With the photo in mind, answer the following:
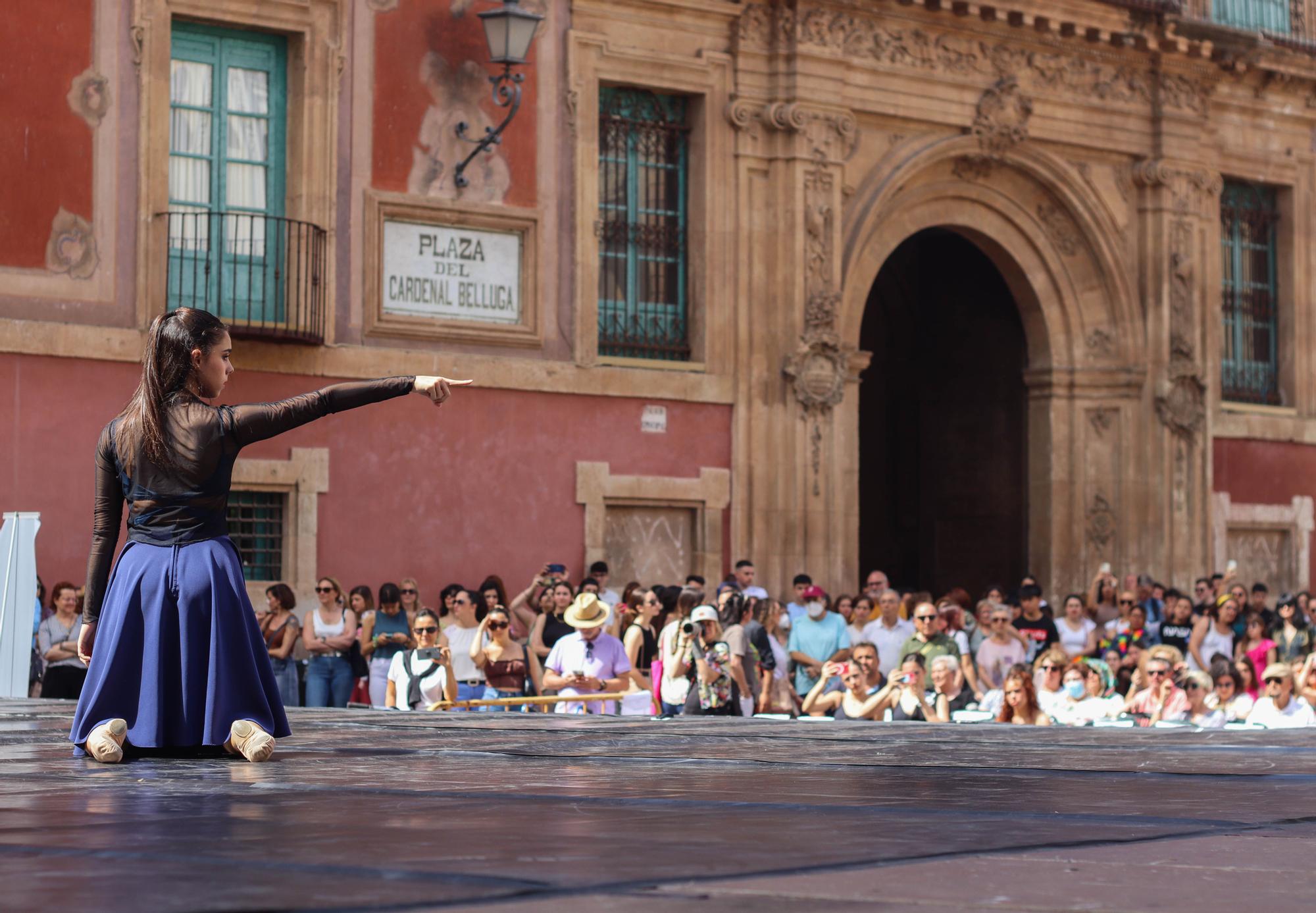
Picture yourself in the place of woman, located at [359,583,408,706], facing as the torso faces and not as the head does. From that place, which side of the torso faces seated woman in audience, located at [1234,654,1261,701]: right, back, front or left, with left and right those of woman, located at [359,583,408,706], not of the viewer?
left

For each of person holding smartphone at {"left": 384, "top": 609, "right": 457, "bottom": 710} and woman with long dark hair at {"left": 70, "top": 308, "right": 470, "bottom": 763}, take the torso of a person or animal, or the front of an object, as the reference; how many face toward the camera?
1

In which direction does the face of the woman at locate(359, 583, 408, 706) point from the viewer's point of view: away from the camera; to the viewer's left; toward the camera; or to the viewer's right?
toward the camera

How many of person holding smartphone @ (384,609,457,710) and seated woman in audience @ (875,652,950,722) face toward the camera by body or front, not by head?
2

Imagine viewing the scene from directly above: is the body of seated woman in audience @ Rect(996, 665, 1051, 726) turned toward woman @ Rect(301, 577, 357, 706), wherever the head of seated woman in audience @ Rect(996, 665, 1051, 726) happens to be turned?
no

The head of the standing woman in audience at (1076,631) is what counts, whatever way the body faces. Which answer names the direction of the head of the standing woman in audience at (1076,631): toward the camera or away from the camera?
toward the camera

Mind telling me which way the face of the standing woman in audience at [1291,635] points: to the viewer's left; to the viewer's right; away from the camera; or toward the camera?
toward the camera

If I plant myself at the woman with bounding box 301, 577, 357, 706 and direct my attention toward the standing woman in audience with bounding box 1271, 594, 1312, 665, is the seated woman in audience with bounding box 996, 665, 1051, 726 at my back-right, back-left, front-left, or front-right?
front-right

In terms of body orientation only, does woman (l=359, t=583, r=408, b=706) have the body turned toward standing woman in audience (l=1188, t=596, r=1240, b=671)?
no

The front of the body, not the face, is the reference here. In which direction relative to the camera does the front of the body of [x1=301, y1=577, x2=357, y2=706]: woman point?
toward the camera

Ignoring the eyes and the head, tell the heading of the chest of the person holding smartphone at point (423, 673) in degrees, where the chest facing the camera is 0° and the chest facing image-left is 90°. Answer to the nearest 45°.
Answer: approximately 0°

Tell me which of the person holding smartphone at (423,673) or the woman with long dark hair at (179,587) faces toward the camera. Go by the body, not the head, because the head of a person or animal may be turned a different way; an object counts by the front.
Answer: the person holding smartphone

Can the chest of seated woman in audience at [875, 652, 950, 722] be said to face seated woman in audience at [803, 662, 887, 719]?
no

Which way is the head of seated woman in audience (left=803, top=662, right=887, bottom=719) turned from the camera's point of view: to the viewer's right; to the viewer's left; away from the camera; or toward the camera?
toward the camera

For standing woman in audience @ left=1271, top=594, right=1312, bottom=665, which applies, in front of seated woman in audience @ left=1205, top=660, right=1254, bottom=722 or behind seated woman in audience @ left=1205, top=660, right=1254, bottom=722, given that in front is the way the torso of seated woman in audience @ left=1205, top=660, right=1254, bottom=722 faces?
behind

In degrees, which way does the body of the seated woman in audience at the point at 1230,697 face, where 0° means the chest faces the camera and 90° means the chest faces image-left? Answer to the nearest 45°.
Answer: approximately 45°

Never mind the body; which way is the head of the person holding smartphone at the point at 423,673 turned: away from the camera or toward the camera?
toward the camera

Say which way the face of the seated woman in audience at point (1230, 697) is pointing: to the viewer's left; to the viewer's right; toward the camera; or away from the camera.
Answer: toward the camera

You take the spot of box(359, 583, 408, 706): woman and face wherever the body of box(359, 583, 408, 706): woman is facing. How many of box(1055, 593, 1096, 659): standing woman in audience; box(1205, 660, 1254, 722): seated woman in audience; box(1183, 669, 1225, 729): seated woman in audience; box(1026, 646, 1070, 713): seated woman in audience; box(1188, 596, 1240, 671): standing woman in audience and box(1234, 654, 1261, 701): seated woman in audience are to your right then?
0
